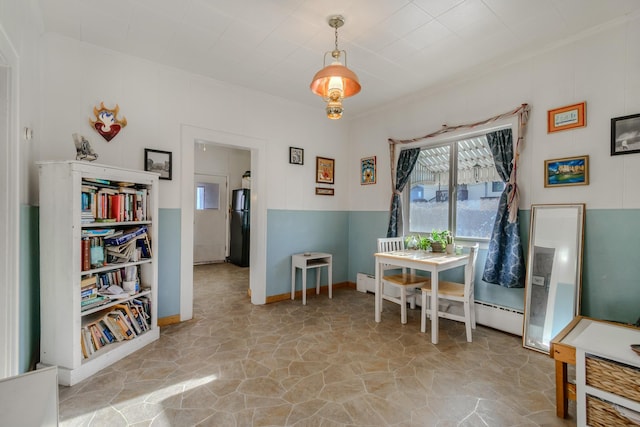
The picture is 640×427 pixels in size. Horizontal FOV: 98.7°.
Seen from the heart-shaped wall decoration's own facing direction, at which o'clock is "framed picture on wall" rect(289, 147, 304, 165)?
The framed picture on wall is roughly at 9 o'clock from the heart-shaped wall decoration.

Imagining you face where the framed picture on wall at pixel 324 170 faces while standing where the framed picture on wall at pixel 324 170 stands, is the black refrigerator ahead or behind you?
behind

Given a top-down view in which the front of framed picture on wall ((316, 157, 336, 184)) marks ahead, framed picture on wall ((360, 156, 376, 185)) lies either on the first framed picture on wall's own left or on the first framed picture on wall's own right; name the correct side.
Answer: on the first framed picture on wall's own left

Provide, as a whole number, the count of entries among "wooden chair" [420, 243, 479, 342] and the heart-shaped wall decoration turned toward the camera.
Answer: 1

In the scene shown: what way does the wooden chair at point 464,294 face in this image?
to the viewer's left

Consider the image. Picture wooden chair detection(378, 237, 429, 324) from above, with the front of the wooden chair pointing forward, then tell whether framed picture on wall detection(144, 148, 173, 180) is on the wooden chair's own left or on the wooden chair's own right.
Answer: on the wooden chair's own right

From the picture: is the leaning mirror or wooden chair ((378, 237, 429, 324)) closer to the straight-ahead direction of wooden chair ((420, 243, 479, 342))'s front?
the wooden chair

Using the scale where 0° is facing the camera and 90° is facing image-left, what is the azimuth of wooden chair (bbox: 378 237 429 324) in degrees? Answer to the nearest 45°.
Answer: approximately 315°

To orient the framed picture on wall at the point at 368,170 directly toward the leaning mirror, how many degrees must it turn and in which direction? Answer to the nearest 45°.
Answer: approximately 90° to its left
